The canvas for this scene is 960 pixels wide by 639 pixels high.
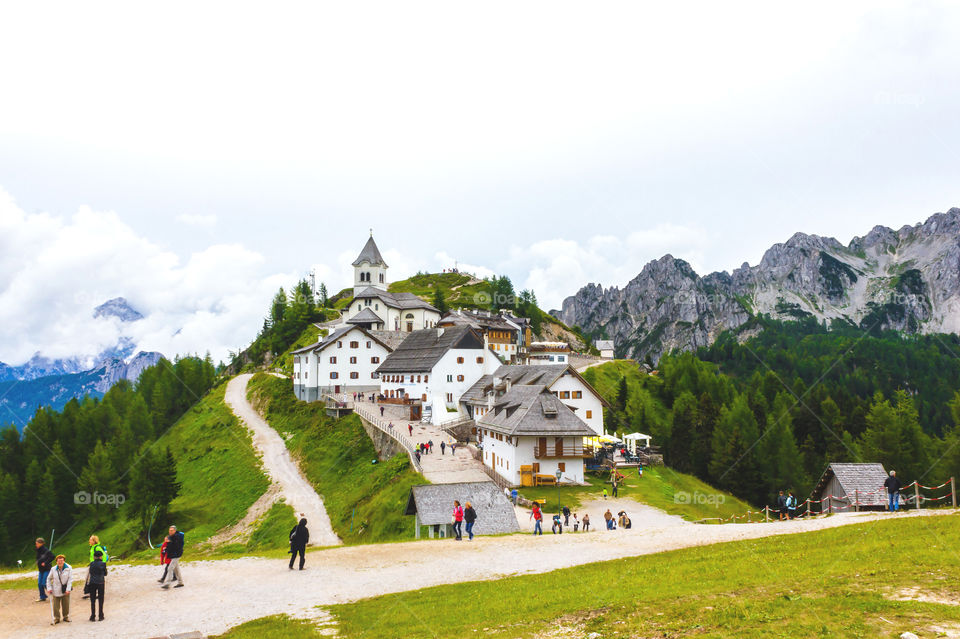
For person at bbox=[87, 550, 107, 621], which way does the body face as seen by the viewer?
away from the camera

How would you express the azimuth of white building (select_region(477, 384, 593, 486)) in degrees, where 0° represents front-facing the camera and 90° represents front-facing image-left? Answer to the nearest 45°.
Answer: approximately 0°

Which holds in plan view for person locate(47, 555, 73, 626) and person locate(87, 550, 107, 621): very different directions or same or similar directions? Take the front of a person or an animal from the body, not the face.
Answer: very different directions

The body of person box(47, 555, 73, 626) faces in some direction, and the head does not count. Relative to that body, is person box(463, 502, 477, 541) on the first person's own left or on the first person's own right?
on the first person's own left

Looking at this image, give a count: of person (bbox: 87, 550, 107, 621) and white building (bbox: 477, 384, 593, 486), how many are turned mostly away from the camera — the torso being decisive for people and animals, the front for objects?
1
